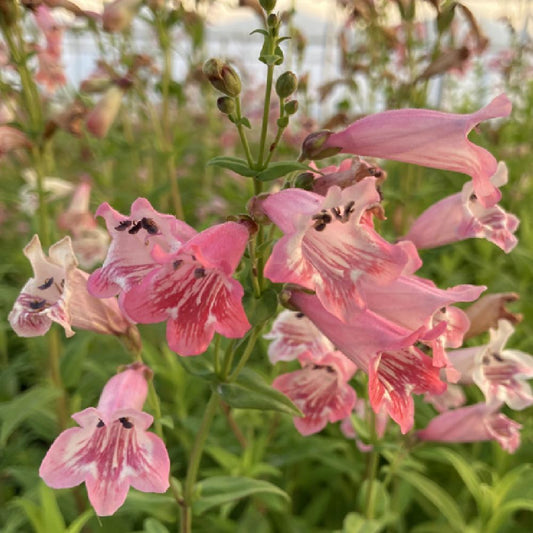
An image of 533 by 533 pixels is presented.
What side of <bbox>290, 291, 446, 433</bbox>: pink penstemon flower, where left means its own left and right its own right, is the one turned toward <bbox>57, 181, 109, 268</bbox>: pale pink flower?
back

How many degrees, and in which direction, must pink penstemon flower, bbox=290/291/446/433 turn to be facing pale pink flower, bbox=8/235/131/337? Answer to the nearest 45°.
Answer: approximately 135° to its right

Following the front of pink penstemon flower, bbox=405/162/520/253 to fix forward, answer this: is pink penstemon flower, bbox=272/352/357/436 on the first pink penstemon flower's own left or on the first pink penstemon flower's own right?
on the first pink penstemon flower's own right

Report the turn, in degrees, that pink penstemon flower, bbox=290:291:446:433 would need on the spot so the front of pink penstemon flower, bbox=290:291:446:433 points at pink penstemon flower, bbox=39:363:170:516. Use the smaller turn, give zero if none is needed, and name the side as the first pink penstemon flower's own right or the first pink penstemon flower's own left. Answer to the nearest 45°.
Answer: approximately 135° to the first pink penstemon flower's own right

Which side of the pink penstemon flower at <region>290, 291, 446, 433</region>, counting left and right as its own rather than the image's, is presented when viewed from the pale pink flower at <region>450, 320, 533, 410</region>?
left

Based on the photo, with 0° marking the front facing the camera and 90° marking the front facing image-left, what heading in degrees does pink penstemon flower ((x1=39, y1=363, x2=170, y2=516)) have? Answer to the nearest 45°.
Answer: approximately 0°

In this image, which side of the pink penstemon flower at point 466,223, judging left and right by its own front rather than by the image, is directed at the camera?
right

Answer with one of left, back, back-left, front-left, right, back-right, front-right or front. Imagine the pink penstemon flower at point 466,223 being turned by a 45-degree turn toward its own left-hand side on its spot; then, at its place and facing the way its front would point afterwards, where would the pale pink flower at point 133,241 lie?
back

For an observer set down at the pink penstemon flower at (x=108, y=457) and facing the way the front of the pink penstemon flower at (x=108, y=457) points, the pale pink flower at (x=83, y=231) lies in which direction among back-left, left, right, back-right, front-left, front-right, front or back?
back
